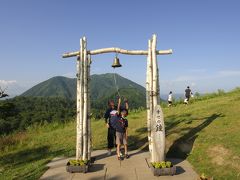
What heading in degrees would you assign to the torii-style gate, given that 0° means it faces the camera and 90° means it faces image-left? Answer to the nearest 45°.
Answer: approximately 0°
